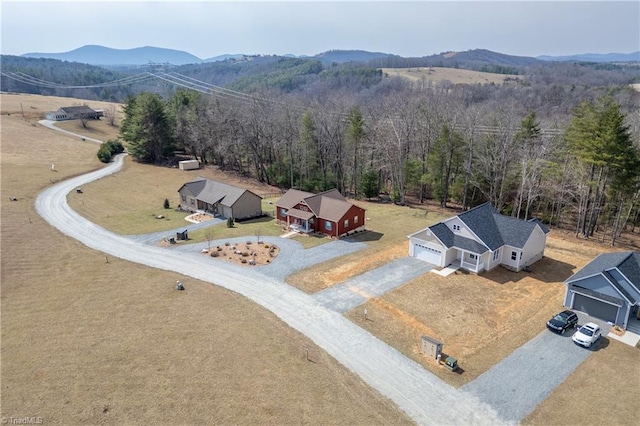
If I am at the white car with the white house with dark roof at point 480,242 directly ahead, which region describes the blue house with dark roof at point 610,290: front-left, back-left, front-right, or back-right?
front-right

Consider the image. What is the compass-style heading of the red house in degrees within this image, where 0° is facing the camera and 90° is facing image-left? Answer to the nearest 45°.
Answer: approximately 45°

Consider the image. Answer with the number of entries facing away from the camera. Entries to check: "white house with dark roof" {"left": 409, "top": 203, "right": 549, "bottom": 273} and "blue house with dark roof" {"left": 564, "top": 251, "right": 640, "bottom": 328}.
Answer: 0

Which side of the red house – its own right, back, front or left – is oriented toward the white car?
left

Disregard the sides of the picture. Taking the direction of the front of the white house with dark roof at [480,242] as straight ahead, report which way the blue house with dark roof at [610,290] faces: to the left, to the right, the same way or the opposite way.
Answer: the same way

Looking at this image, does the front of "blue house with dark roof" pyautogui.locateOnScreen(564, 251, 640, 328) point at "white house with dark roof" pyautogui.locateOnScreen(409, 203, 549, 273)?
no

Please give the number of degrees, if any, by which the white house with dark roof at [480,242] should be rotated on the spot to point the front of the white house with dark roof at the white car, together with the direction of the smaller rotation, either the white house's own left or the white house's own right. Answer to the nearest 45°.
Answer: approximately 90° to the white house's own left

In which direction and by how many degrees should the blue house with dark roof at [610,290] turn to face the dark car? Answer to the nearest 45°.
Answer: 0° — it already faces it

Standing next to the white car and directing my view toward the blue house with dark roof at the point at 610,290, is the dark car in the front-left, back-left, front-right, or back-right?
front-left

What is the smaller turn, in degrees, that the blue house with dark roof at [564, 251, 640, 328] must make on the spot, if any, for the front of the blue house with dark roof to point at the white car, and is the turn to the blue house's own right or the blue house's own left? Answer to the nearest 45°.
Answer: approximately 45° to the blue house's own left

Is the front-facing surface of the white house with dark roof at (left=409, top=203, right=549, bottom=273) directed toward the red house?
no

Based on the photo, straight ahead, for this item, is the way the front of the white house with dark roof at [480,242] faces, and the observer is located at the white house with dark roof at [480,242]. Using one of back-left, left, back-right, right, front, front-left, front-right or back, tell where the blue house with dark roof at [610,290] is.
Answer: left

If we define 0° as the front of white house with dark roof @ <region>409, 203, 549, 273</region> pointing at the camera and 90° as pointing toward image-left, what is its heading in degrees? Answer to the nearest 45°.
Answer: approximately 45°

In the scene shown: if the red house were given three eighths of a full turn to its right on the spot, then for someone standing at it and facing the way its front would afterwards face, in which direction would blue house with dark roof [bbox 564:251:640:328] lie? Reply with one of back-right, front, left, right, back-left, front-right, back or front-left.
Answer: back-right

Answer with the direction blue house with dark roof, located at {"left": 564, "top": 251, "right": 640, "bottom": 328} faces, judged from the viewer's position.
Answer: facing the viewer and to the left of the viewer

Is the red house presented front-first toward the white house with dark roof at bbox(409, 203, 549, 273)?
no

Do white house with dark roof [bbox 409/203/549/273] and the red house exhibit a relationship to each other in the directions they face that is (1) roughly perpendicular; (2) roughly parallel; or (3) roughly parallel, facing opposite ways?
roughly parallel
